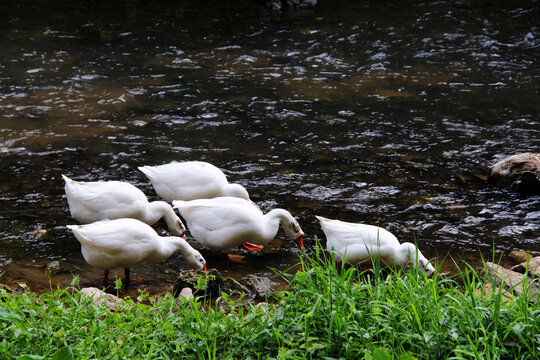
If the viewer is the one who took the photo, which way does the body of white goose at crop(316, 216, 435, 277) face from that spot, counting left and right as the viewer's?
facing to the right of the viewer

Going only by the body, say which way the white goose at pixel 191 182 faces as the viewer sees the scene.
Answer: to the viewer's right

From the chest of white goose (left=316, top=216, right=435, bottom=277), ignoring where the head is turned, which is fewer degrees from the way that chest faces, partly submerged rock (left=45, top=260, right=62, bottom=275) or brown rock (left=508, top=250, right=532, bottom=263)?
the brown rock

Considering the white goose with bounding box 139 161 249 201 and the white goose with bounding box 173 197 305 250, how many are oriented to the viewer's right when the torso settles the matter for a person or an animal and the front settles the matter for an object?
2

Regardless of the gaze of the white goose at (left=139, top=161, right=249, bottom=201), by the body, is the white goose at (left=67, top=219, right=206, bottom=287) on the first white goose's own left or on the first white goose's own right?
on the first white goose's own right

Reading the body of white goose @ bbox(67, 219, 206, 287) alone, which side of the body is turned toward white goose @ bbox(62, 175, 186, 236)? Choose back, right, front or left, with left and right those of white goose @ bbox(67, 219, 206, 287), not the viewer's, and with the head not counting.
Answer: left

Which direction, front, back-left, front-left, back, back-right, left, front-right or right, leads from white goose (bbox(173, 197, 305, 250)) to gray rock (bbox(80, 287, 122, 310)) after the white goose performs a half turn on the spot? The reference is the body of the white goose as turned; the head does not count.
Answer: front-left

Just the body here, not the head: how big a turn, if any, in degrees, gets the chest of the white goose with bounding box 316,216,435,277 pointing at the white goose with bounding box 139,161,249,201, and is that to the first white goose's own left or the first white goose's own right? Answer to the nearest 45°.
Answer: approximately 135° to the first white goose's own left

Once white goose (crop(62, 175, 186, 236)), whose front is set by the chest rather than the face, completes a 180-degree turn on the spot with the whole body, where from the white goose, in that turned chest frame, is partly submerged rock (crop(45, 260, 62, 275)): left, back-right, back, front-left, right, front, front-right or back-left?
front-left

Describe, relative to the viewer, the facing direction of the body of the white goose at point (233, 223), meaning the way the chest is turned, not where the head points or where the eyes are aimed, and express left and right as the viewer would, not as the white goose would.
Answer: facing to the right of the viewer

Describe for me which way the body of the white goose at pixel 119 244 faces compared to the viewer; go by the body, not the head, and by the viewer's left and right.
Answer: facing to the right of the viewer

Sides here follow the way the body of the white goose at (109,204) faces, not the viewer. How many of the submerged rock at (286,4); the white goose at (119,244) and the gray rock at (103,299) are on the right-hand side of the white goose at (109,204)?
2

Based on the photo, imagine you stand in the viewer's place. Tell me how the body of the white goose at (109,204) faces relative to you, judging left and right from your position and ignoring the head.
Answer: facing to the right of the viewer
